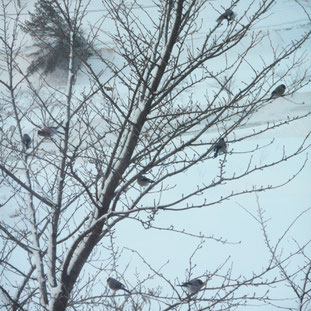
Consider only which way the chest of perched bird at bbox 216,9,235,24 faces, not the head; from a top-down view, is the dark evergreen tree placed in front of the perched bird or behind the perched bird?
behind

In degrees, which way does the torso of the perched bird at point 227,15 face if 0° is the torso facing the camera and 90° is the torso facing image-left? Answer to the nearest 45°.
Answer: approximately 270°

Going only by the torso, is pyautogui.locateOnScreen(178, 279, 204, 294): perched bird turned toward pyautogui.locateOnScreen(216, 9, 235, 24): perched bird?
no
